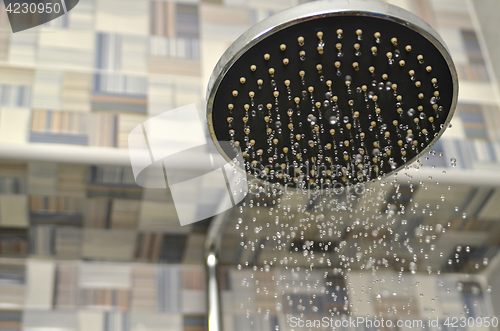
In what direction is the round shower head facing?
toward the camera
